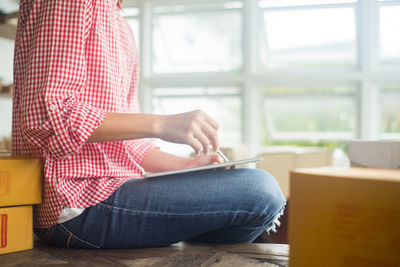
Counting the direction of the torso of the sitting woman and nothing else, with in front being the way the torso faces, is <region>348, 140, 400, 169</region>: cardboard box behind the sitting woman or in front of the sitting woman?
in front

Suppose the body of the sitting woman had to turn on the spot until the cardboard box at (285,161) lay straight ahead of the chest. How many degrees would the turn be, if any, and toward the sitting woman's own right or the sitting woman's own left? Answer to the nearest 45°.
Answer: approximately 45° to the sitting woman's own left

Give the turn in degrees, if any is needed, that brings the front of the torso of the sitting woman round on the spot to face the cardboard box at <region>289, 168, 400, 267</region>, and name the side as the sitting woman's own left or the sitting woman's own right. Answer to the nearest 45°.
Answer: approximately 45° to the sitting woman's own right

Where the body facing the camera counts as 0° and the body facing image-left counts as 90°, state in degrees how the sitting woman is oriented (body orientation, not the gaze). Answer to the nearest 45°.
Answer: approximately 270°
